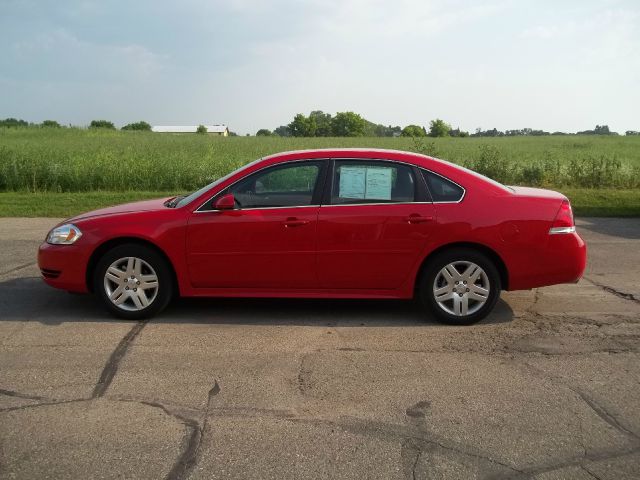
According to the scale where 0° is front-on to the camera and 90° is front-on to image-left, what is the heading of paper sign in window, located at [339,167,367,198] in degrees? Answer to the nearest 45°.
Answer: approximately 0°

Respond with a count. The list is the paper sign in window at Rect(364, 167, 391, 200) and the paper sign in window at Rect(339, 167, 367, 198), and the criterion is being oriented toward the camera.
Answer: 2

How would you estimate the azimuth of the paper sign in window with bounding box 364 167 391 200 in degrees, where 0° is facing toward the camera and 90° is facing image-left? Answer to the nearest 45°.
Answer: approximately 0°

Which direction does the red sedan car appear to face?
to the viewer's left
